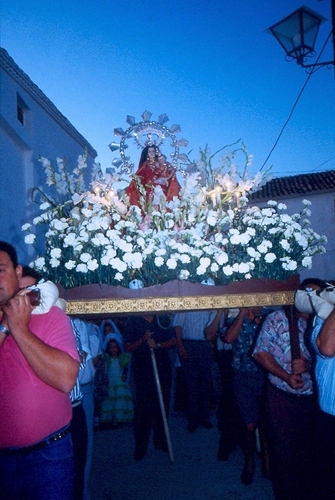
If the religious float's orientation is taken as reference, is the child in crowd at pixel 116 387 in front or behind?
behind

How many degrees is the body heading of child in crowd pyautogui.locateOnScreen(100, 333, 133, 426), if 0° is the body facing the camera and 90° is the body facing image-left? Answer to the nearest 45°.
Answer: approximately 0°

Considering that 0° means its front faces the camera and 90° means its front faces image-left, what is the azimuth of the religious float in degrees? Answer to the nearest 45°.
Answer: approximately 0°

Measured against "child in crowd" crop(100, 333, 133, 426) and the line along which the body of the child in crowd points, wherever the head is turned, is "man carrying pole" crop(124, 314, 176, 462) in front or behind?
in front

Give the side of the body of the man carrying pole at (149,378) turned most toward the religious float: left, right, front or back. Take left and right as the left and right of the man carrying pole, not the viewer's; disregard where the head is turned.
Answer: front
